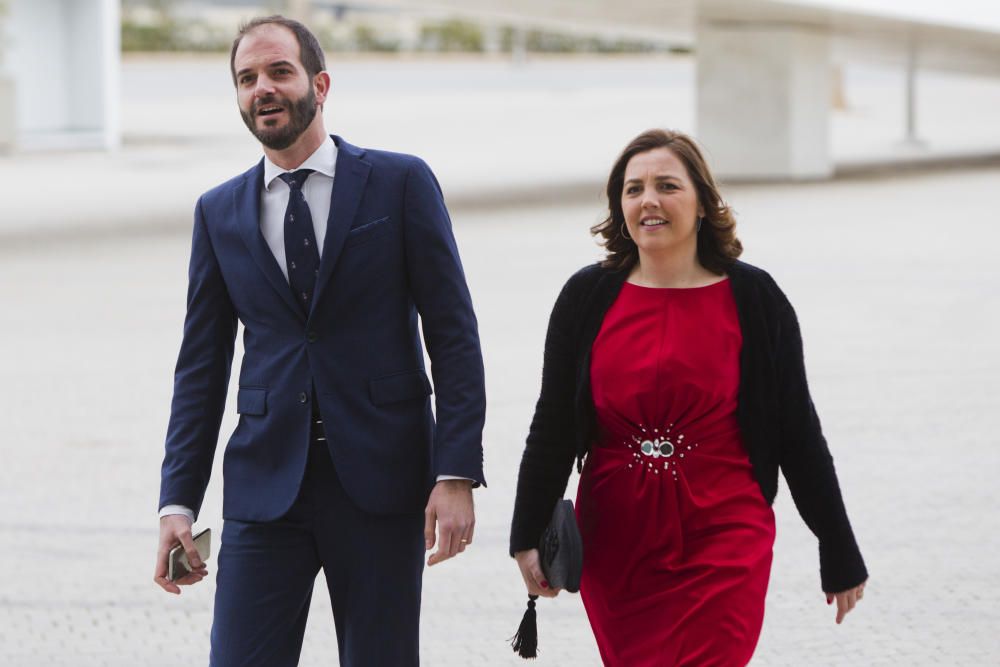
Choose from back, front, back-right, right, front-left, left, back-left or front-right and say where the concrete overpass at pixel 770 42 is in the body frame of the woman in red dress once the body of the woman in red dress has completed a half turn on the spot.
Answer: front

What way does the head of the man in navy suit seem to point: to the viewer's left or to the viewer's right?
to the viewer's left

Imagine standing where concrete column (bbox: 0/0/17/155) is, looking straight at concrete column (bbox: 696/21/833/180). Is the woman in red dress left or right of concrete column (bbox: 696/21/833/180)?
right

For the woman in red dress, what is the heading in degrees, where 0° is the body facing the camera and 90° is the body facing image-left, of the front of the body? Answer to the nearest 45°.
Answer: approximately 0°

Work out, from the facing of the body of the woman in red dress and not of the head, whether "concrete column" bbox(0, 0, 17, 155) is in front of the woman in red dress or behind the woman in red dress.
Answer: behind

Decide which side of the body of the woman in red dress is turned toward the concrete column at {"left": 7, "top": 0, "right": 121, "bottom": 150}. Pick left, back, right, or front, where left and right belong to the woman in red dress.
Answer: back

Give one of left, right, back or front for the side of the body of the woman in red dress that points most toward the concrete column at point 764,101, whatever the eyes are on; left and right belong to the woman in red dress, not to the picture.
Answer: back
